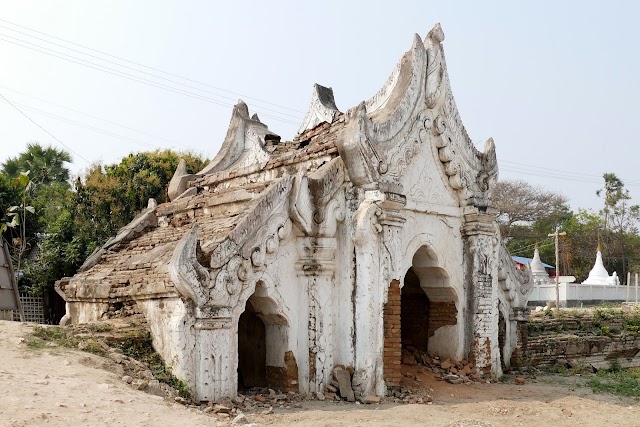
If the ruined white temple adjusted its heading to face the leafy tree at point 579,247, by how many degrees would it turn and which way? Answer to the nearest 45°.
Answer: approximately 90° to its left

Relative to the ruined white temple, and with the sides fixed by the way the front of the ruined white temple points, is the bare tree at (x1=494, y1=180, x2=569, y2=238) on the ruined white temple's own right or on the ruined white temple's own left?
on the ruined white temple's own left

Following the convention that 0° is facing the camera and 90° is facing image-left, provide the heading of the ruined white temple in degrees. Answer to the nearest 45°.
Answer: approximately 315°

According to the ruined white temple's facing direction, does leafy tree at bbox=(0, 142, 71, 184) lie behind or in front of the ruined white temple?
behind

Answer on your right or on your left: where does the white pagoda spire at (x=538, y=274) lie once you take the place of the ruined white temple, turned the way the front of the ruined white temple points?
on your left

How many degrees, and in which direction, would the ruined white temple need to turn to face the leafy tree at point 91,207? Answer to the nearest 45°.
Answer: approximately 180°

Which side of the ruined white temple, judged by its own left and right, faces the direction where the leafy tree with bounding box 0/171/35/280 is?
back
